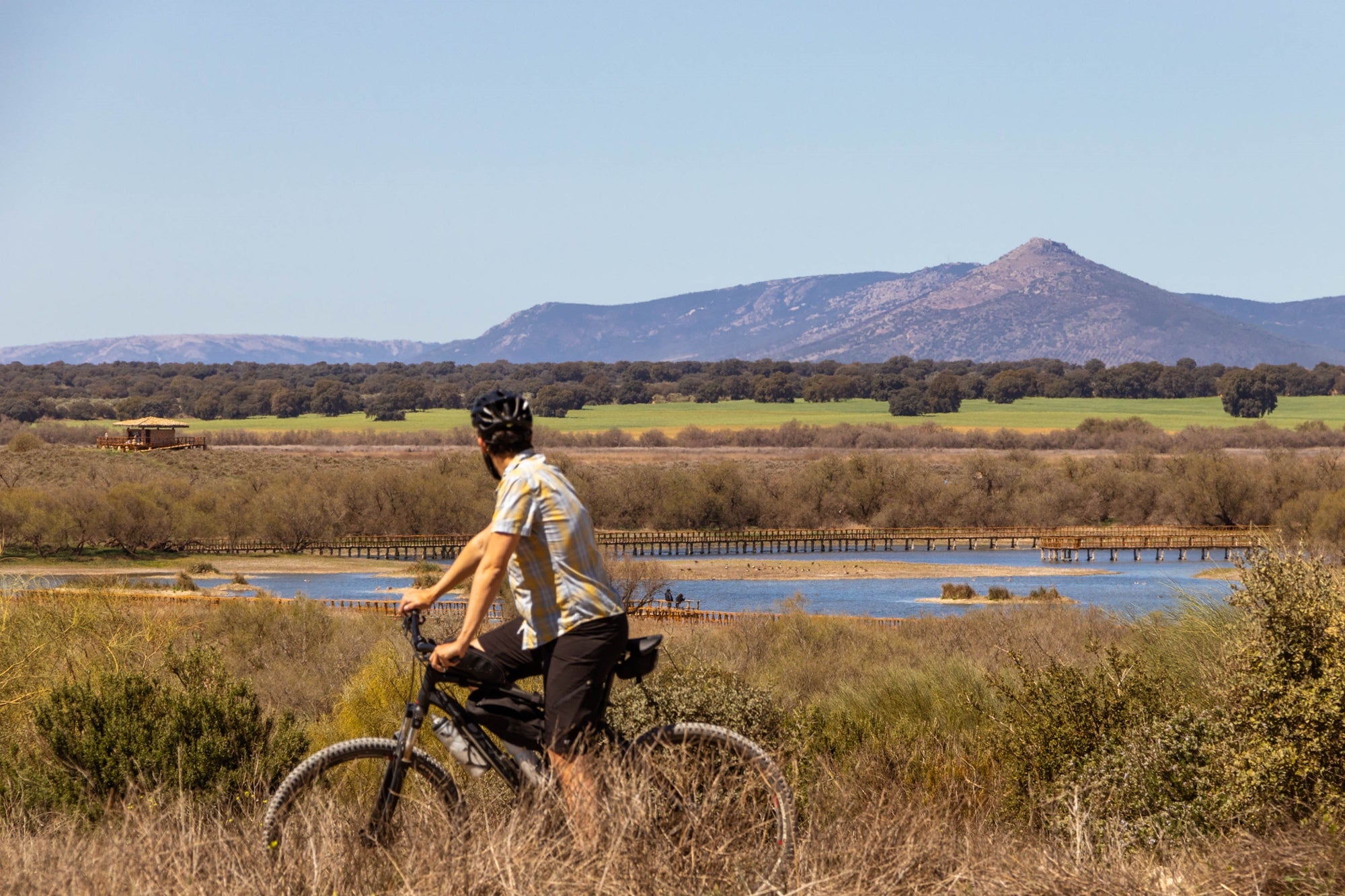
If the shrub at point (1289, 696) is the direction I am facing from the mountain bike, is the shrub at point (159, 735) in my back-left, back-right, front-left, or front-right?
back-left

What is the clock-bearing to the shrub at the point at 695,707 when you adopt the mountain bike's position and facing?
The shrub is roughly at 4 o'clock from the mountain bike.

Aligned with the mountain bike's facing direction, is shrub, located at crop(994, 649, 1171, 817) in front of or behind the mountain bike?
behind

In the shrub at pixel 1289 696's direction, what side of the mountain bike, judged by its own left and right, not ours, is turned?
back

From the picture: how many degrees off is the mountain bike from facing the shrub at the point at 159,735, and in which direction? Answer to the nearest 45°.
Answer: approximately 45° to its right

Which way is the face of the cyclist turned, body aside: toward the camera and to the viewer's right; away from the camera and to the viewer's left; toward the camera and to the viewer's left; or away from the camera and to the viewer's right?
away from the camera and to the viewer's left

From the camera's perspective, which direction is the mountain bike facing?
to the viewer's left
